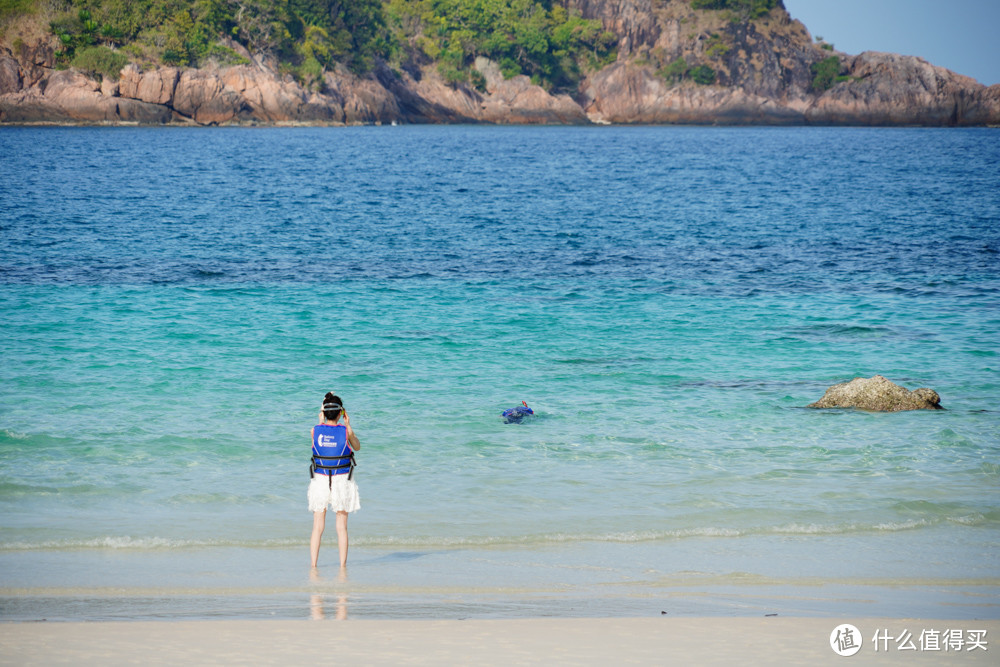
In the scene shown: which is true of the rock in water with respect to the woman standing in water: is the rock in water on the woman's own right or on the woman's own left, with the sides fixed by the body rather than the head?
on the woman's own right

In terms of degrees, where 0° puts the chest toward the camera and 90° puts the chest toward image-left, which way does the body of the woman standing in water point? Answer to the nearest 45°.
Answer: approximately 180°

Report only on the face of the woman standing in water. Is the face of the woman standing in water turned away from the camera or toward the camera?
away from the camera
